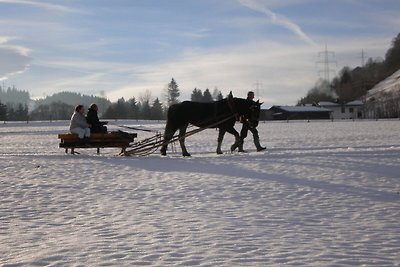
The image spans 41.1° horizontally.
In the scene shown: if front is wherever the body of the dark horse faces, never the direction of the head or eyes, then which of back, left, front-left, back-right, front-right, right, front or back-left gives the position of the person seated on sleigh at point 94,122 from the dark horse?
back

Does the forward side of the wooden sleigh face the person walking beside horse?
yes

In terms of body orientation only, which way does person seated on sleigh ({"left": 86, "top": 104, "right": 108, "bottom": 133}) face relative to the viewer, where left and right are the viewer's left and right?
facing to the right of the viewer

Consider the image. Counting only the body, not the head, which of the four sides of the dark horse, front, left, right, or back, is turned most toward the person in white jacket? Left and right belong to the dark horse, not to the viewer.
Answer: back

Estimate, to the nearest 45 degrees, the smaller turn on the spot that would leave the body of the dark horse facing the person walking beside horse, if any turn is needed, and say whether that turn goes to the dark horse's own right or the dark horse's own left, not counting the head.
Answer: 0° — it already faces them

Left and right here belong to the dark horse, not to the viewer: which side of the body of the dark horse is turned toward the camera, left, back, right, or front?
right

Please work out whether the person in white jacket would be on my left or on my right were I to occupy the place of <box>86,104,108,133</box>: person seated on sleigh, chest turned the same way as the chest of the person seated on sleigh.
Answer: on my right

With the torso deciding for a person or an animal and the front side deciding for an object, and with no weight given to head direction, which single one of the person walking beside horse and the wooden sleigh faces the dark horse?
the wooden sleigh

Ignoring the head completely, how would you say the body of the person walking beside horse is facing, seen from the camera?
to the viewer's right

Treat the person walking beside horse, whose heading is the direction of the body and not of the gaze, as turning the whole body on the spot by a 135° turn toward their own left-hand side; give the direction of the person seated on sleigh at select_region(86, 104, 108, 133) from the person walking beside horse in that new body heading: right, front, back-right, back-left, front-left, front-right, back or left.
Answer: front-left

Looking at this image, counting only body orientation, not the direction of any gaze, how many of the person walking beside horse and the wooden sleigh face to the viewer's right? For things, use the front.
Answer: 2

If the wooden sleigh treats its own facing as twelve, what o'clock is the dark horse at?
The dark horse is roughly at 12 o'clock from the wooden sleigh.

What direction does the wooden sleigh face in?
to the viewer's right
